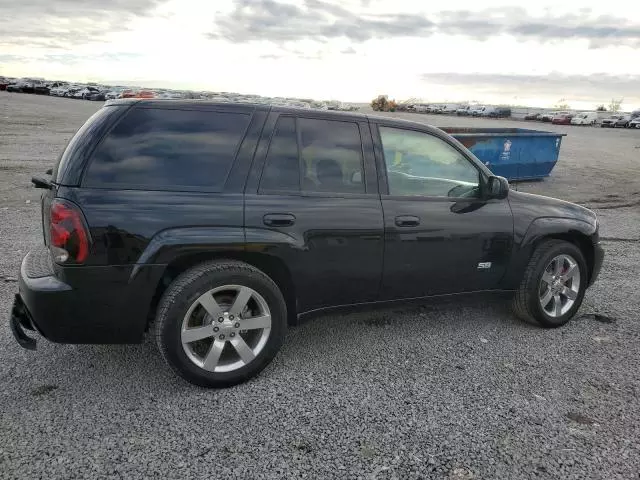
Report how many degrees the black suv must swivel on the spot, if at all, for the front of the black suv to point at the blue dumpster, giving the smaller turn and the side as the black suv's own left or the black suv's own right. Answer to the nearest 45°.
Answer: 0° — it already faces it

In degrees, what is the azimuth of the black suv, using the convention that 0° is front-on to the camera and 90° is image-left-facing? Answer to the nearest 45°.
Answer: approximately 225°
